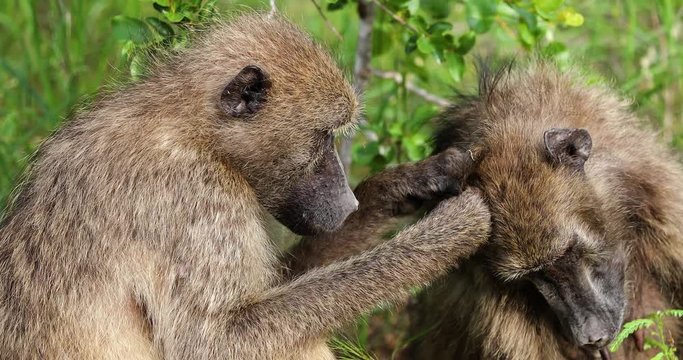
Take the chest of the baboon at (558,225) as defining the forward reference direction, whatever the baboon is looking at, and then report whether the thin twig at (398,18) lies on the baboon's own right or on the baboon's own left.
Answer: on the baboon's own right

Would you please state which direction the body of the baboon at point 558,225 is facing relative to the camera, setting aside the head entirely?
toward the camera

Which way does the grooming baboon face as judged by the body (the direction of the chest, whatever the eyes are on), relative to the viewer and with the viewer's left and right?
facing to the right of the viewer

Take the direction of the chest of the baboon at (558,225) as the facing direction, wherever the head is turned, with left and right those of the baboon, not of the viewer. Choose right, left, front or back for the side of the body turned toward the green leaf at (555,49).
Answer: back

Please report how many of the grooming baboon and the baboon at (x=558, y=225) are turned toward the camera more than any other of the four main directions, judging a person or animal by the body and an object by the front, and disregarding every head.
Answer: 1
